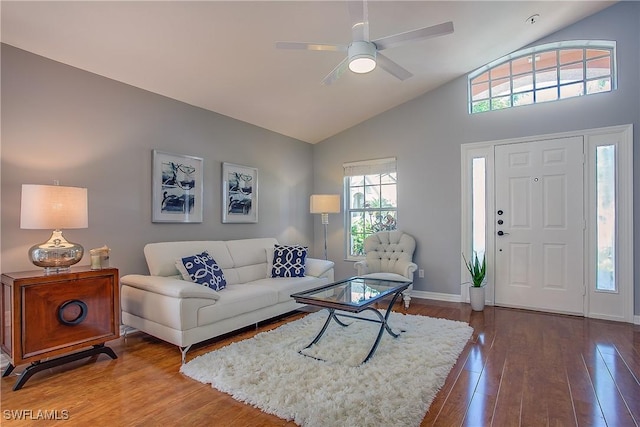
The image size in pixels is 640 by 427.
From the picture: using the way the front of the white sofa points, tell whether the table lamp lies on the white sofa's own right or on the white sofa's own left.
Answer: on the white sofa's own right

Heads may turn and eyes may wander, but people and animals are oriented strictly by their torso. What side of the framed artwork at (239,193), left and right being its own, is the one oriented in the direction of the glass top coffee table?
front

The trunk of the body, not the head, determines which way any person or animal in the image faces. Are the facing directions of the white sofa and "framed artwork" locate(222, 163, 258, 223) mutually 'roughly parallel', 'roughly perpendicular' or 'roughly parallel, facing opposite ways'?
roughly parallel

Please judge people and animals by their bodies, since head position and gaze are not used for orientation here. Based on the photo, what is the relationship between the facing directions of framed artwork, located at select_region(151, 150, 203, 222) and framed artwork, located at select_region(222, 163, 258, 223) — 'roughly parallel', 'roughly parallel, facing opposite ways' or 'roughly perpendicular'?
roughly parallel

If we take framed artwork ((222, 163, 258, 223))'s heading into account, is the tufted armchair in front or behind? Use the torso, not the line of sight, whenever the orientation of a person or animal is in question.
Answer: in front

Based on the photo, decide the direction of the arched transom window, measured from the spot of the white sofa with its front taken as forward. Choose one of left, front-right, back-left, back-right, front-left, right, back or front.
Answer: front-left

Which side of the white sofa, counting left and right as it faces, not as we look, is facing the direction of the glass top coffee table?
front

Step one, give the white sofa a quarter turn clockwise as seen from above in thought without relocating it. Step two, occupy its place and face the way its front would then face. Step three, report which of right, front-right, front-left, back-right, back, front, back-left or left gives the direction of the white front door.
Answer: back-left

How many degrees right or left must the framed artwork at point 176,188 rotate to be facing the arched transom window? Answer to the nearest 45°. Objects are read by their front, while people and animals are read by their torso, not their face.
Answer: approximately 45° to its left

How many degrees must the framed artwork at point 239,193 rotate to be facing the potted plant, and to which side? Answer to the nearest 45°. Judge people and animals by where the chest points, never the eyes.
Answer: approximately 45° to its left

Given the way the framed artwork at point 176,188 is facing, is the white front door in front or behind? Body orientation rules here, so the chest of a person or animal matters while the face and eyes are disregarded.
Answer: in front

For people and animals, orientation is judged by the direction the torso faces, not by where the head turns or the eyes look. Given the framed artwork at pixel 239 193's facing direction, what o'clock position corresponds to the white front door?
The white front door is roughly at 11 o'clock from the framed artwork.

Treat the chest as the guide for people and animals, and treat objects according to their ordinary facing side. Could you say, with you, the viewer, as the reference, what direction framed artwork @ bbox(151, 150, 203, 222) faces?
facing the viewer and to the right of the viewer

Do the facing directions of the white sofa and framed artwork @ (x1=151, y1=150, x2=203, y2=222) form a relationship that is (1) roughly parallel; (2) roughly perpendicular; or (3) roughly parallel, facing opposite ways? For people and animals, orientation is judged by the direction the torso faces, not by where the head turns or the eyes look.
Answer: roughly parallel

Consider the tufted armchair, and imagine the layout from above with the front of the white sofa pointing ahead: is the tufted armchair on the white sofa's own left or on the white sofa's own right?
on the white sofa's own left

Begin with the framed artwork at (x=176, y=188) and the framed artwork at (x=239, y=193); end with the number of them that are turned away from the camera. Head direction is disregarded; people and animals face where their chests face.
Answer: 0

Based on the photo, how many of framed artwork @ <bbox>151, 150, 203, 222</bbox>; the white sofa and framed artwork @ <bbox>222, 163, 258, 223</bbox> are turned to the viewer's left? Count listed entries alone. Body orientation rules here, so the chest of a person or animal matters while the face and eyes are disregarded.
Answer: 0
